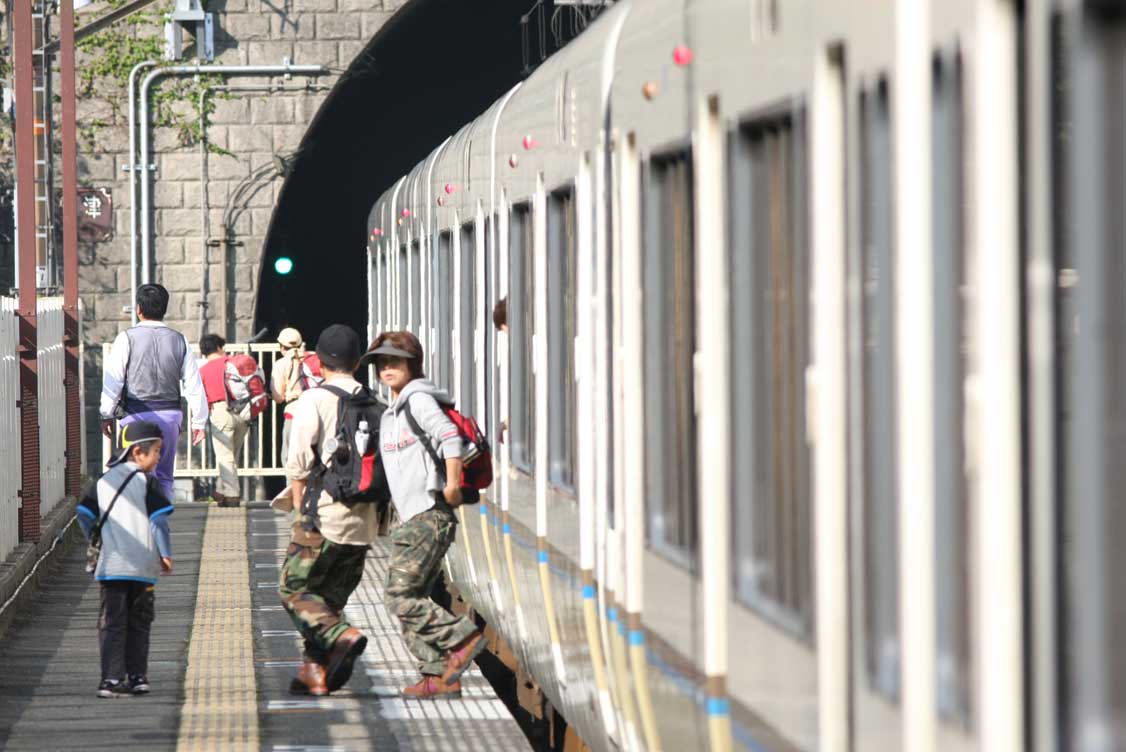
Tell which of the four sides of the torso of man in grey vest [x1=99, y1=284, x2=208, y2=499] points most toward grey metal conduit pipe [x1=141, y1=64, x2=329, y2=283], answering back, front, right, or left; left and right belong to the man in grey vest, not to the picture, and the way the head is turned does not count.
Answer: front

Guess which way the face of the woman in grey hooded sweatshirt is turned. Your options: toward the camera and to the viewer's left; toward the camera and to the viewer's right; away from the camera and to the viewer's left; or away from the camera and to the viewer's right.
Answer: toward the camera and to the viewer's left

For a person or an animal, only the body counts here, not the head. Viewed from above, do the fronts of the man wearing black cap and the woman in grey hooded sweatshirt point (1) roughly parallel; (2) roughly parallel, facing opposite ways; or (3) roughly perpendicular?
roughly perpendicular

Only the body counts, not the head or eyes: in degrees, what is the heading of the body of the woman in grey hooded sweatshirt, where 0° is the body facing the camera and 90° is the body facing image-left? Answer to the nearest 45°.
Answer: approximately 45°

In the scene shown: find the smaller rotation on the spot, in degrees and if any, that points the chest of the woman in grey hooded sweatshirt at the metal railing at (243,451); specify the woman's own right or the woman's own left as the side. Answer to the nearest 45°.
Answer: approximately 135° to the woman's own right

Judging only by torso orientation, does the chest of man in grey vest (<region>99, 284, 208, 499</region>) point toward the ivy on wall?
yes

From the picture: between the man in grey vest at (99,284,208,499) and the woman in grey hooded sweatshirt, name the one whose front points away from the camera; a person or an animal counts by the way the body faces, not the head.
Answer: the man in grey vest

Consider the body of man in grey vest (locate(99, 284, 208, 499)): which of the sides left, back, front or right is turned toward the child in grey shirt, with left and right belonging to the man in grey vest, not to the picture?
back

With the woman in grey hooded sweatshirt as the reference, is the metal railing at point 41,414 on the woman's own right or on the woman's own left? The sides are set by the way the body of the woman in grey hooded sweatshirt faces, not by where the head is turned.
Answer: on the woman's own right
